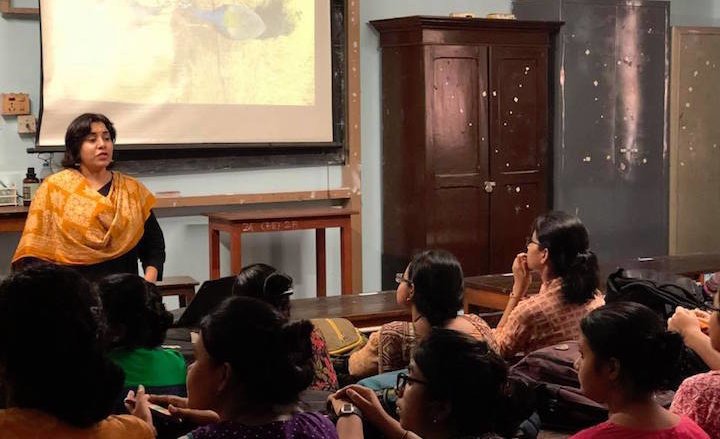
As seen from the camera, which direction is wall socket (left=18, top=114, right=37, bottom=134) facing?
toward the camera

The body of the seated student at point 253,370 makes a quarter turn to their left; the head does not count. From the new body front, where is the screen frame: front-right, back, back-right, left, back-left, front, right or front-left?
back-right

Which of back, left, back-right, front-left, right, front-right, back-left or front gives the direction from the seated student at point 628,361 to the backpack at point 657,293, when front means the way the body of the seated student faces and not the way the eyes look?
front-right

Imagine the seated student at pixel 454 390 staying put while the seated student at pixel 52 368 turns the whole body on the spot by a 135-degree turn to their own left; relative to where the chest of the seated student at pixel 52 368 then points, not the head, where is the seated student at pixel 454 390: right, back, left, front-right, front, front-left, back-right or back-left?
back-left

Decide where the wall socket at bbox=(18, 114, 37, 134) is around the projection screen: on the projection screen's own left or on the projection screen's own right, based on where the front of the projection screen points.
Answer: on the projection screen's own right

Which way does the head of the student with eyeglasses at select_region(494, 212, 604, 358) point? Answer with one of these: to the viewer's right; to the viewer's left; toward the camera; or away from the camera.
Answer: to the viewer's left

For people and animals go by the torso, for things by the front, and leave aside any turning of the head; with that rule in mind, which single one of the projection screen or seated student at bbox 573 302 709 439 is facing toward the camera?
the projection screen

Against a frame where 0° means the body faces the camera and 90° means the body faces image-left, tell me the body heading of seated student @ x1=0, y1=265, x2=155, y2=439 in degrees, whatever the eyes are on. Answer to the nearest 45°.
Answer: approximately 180°

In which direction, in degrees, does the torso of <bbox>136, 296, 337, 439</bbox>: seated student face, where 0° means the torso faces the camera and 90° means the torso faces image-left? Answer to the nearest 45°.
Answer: approximately 135°

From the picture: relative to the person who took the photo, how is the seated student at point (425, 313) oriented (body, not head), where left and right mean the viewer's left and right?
facing away from the viewer and to the left of the viewer

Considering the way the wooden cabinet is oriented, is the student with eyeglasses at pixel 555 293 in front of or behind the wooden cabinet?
in front

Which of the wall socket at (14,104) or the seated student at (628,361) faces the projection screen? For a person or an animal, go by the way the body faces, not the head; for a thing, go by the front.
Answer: the seated student

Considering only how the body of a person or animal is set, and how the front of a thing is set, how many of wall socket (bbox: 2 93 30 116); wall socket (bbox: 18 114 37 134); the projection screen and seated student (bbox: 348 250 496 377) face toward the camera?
3

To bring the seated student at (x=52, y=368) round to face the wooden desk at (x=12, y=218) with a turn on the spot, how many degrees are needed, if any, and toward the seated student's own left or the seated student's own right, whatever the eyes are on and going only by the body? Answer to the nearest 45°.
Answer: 0° — they already face it

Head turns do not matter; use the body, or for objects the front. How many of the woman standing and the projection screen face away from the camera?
0

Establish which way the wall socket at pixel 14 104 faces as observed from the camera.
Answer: facing the viewer

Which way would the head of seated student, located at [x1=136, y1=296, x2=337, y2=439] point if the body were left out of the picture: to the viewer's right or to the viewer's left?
to the viewer's left

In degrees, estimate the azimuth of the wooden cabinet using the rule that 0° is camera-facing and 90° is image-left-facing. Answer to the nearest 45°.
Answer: approximately 315°
